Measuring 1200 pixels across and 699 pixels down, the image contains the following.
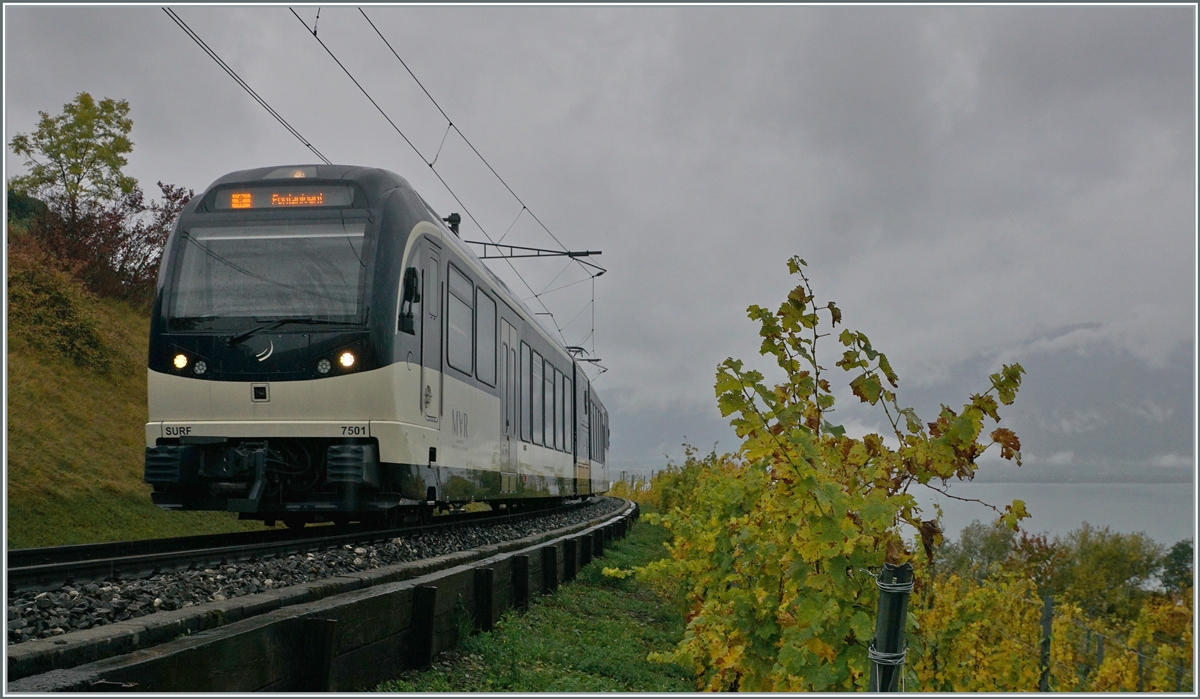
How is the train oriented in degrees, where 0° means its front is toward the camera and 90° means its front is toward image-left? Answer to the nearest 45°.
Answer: approximately 45°

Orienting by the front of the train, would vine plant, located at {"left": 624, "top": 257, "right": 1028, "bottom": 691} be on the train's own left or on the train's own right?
on the train's own left
